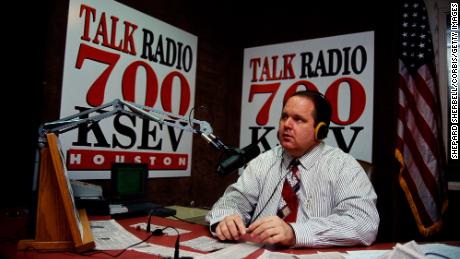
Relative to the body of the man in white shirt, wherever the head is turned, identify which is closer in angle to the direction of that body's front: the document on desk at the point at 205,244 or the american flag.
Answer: the document on desk

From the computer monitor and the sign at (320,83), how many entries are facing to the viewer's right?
0

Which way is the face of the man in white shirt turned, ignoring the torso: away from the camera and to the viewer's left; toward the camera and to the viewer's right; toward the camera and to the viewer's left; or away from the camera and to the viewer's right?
toward the camera and to the viewer's left

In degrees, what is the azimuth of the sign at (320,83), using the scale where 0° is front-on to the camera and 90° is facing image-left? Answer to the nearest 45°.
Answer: approximately 45°

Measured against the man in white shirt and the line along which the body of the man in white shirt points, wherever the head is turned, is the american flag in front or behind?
behind

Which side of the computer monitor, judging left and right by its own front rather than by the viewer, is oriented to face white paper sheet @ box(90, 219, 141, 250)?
front

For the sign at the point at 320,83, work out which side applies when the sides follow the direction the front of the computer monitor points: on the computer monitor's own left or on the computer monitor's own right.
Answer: on the computer monitor's own left

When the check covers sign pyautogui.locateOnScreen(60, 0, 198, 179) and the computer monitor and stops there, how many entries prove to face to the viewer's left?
0

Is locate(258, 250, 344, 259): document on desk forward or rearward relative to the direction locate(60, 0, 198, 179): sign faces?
forward

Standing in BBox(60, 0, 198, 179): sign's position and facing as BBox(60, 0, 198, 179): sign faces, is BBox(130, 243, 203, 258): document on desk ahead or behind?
ahead

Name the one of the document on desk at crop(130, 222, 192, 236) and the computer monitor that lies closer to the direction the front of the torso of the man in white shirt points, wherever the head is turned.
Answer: the document on desk

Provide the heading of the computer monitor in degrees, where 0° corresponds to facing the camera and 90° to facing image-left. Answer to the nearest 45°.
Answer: approximately 0°
